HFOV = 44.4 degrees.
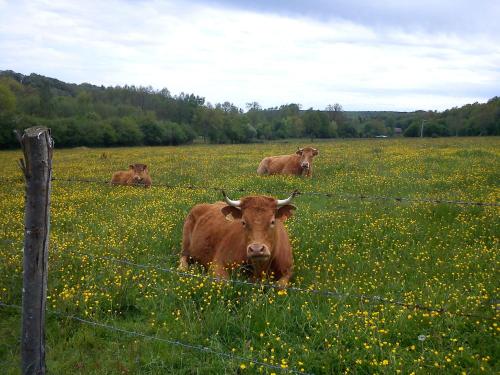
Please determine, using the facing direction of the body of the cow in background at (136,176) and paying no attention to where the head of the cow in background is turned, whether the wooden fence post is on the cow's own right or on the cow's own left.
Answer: on the cow's own right

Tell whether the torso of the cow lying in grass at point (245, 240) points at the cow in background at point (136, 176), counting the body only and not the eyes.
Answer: no

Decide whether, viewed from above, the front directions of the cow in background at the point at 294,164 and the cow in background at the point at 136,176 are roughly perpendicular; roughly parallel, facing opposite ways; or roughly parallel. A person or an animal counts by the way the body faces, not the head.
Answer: roughly parallel

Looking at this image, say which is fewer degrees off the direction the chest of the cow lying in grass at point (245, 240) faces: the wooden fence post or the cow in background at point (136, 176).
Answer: the wooden fence post

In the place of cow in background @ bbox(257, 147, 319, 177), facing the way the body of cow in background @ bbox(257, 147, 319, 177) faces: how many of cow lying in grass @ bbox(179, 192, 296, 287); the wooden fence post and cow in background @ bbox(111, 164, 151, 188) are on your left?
0

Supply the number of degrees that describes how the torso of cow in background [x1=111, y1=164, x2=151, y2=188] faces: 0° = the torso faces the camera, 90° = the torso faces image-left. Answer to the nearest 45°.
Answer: approximately 315°

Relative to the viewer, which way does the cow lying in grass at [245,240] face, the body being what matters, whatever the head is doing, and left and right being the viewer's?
facing the viewer and to the right of the viewer

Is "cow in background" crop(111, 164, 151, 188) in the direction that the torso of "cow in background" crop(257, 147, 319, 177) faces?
no

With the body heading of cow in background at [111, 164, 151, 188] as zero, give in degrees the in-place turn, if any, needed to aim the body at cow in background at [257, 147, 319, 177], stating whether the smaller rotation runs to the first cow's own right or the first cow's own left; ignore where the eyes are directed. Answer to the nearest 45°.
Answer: approximately 45° to the first cow's own left

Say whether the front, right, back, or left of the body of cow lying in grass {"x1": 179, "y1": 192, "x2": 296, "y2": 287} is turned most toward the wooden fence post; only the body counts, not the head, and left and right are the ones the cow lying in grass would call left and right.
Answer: right

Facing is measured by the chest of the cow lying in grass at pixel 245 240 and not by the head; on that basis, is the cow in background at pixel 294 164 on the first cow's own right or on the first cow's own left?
on the first cow's own left

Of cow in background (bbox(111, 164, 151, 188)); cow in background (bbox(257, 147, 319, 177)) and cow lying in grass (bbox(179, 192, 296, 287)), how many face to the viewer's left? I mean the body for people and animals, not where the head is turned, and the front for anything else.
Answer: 0

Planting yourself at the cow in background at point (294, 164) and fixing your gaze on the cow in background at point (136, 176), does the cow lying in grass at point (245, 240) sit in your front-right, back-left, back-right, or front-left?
front-left
